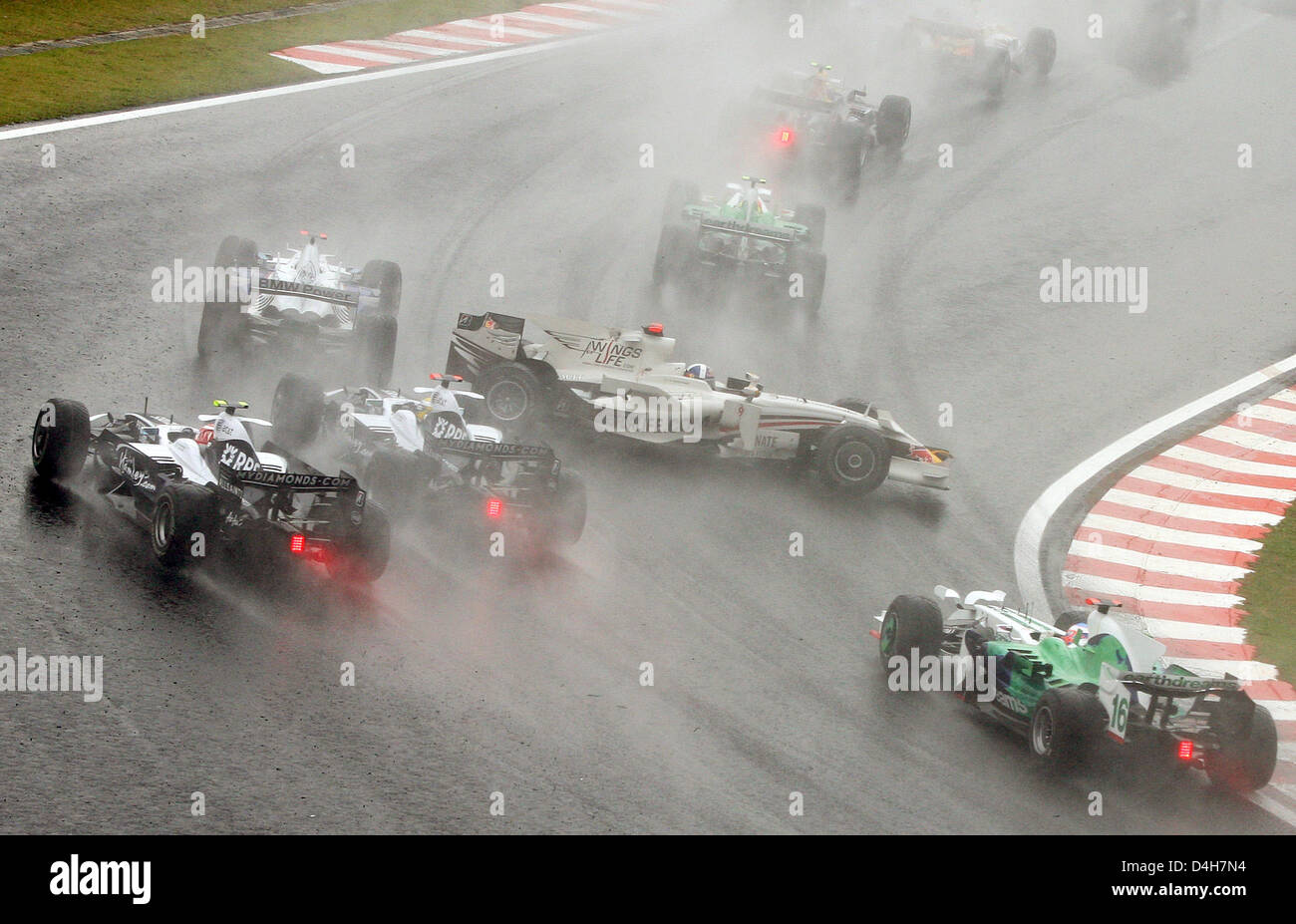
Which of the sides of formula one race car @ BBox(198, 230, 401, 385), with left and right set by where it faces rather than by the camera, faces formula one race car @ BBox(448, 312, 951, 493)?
right

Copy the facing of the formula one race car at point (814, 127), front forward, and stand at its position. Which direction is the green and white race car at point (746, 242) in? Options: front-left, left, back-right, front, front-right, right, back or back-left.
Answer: back-right

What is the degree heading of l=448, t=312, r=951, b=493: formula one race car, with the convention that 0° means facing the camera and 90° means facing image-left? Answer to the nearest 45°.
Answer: approximately 270°

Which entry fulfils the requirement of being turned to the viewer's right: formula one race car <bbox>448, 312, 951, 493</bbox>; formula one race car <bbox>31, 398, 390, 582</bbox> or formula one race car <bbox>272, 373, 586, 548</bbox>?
formula one race car <bbox>448, 312, 951, 493</bbox>

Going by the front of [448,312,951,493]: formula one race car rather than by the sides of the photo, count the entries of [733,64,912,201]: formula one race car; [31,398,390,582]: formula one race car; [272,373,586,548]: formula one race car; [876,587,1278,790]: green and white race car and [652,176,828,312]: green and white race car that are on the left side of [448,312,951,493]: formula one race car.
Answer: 2

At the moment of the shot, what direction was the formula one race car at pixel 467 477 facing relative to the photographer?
facing away from the viewer and to the left of the viewer

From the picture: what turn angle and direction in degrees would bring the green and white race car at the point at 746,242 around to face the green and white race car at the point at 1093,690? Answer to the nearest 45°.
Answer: approximately 180°

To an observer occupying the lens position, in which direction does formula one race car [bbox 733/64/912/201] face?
facing away from the viewer and to the right of the viewer

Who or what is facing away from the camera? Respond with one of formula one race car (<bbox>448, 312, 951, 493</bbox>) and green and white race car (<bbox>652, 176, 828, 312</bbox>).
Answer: the green and white race car

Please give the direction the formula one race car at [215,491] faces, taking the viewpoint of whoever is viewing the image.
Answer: facing away from the viewer and to the left of the viewer

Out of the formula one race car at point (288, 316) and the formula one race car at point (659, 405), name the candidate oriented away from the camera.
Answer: the formula one race car at point (288, 316)

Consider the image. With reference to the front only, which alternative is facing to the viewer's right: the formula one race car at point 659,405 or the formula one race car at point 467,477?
the formula one race car at point 659,405

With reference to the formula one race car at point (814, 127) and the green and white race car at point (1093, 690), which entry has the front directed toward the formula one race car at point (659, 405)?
the green and white race car

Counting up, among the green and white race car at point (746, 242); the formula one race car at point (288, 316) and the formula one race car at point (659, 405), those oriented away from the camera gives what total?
2

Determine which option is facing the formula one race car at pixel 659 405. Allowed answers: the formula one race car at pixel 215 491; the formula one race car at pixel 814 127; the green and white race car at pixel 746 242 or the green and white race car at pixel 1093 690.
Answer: the green and white race car at pixel 1093 690

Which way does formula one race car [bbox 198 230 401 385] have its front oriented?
away from the camera

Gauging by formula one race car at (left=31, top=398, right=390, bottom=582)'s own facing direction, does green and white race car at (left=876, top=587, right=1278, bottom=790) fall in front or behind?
behind
